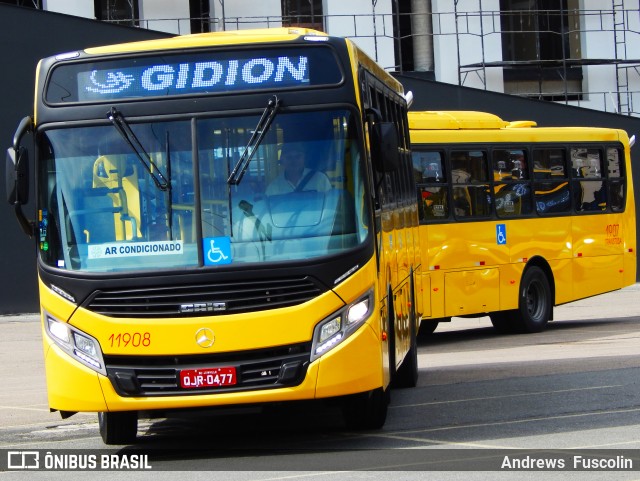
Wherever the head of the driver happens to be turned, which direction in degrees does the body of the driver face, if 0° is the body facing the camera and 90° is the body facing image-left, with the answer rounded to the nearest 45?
approximately 0°

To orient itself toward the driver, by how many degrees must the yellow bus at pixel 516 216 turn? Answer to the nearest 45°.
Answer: approximately 45° to its left

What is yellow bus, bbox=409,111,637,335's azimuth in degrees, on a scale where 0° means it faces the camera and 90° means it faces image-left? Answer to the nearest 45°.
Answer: approximately 45°

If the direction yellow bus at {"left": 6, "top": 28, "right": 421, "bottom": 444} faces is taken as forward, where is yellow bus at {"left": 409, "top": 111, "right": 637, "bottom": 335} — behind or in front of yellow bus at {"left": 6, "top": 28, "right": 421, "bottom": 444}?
behind

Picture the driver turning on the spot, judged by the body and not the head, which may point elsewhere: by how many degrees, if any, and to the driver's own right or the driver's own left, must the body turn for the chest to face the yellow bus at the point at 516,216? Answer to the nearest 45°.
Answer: approximately 180°

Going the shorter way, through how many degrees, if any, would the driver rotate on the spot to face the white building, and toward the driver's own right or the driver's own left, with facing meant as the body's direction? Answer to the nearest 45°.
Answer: approximately 180°

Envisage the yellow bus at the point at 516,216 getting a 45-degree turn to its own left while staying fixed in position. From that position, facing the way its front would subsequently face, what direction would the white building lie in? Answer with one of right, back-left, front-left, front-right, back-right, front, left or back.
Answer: back

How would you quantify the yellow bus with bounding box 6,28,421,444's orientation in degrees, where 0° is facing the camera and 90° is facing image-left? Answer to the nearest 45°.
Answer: approximately 0°
